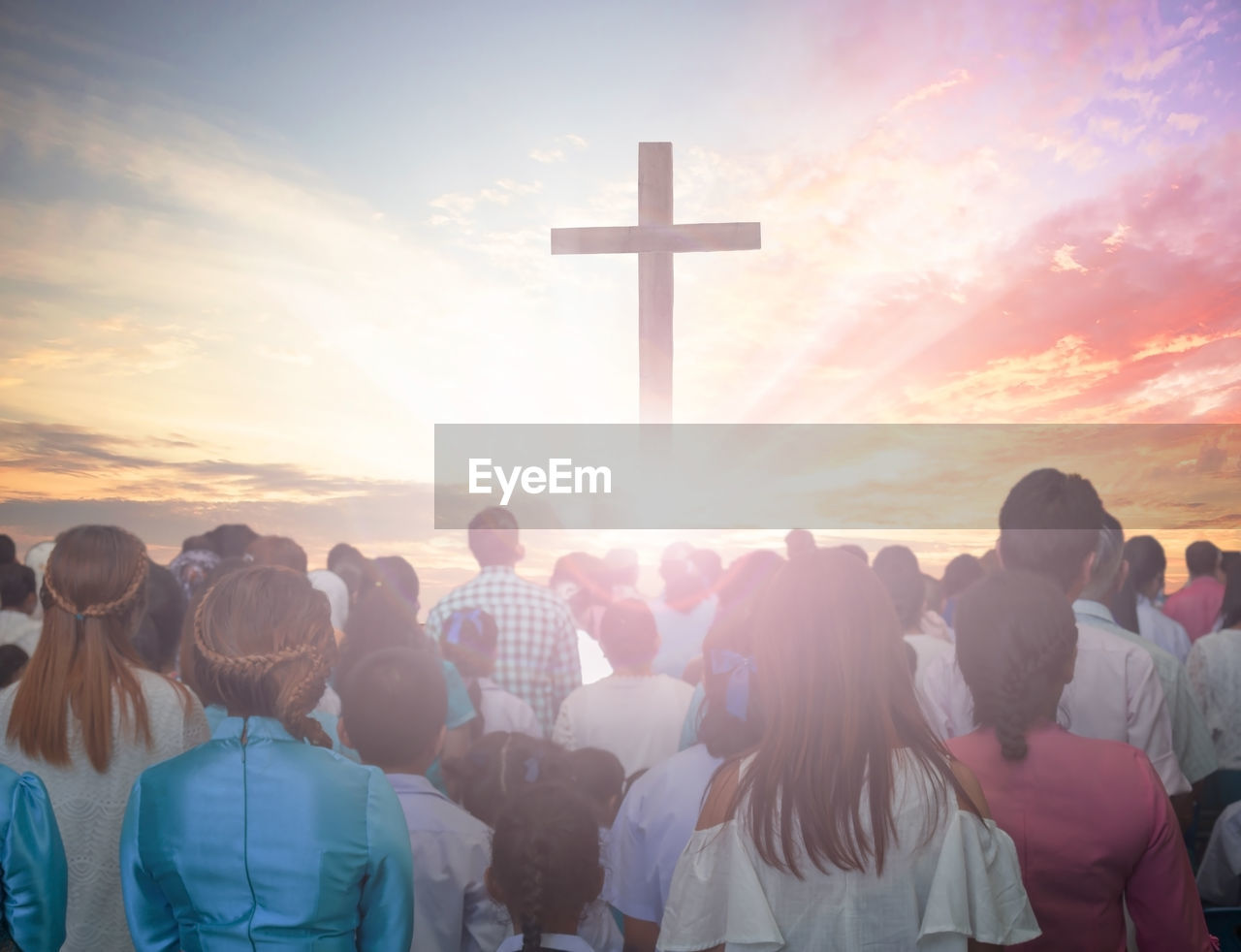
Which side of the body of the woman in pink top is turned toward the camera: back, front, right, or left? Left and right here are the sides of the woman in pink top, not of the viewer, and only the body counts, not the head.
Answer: back

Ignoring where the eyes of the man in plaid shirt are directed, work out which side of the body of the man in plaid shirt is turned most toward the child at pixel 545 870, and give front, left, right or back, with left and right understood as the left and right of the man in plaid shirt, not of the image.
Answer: back

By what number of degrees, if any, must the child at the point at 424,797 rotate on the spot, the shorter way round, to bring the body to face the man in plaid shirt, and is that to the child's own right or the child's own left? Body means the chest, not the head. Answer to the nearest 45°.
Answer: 0° — they already face them

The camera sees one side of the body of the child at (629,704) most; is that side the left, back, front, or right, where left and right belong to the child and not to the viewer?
back

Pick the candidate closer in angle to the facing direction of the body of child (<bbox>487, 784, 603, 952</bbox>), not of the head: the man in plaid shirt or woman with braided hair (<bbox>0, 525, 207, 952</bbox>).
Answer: the man in plaid shirt

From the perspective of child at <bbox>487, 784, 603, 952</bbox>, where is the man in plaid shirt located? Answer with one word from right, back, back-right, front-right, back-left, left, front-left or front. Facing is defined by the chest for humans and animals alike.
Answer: front

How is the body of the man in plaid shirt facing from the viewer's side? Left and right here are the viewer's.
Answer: facing away from the viewer

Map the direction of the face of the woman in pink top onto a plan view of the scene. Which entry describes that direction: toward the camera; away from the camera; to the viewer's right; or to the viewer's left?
away from the camera

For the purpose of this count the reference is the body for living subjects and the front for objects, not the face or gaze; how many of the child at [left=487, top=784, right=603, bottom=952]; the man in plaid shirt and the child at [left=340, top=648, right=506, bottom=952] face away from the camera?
3

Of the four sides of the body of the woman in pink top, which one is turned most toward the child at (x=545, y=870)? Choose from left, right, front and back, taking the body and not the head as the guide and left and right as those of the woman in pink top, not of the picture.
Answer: left

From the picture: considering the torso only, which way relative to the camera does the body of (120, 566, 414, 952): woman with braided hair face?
away from the camera

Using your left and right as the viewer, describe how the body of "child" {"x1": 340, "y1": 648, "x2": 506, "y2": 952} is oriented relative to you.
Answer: facing away from the viewer
